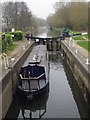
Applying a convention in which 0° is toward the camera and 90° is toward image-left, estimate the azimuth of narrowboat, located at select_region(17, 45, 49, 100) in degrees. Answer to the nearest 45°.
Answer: approximately 180°
